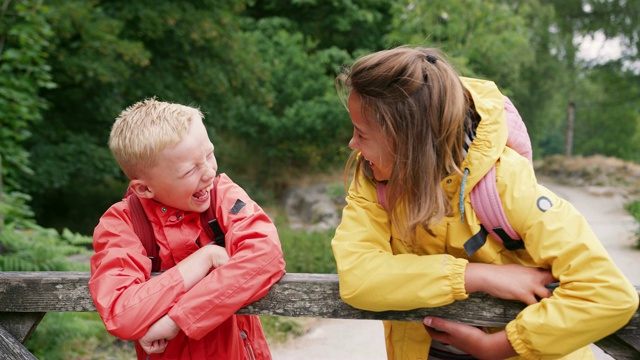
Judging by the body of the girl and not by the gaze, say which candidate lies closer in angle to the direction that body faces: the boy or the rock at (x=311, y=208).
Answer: the boy

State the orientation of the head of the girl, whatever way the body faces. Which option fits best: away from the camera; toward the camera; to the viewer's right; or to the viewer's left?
to the viewer's left

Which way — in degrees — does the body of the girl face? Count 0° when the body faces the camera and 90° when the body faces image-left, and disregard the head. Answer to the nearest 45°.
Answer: approximately 45°

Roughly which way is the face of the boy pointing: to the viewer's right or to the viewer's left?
to the viewer's right
